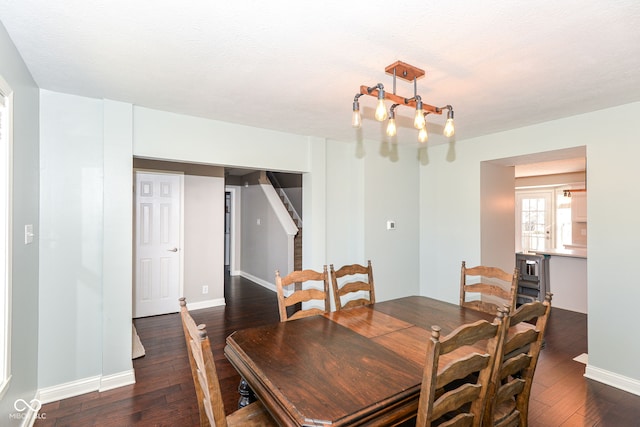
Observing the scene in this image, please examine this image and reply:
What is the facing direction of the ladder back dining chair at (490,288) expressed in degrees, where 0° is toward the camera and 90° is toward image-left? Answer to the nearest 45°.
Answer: approximately 0°

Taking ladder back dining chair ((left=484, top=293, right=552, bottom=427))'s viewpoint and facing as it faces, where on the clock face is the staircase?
The staircase is roughly at 12 o'clock from the ladder back dining chair.

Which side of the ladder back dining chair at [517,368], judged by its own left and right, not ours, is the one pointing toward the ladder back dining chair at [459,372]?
left

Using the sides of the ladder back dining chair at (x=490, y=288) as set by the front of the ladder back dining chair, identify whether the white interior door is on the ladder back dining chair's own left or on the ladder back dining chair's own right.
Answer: on the ladder back dining chair's own right

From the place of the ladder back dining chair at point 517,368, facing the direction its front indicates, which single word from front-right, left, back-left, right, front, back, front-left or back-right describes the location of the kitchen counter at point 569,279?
front-right

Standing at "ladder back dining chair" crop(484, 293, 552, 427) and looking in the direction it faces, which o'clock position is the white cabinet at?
The white cabinet is roughly at 2 o'clock from the ladder back dining chair.

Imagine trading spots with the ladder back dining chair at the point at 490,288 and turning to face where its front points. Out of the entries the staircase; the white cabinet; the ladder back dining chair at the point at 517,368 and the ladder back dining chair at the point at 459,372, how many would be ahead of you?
2

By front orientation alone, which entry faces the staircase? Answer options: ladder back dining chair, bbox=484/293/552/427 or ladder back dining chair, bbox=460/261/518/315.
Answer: ladder back dining chair, bbox=484/293/552/427

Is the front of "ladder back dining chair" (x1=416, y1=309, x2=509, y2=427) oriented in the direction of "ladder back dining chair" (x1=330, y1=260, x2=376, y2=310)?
yes

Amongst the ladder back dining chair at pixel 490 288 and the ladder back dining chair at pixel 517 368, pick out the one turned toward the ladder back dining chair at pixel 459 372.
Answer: the ladder back dining chair at pixel 490 288

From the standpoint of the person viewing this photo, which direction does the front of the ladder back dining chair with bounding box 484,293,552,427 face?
facing away from the viewer and to the left of the viewer

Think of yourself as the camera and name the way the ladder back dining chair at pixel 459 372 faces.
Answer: facing away from the viewer and to the left of the viewer
